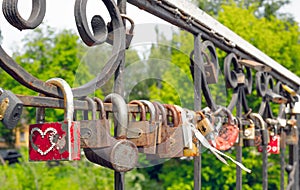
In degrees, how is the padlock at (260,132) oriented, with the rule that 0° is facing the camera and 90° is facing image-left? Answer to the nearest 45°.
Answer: approximately 45°

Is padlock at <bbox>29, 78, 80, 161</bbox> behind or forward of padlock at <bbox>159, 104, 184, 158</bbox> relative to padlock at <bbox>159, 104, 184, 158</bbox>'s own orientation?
forward

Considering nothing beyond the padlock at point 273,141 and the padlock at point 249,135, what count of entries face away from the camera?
0

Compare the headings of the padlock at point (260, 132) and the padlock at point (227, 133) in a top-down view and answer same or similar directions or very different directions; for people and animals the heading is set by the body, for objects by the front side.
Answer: same or similar directions

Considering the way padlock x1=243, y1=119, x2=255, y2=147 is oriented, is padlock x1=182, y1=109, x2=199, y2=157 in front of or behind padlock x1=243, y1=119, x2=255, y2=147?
in front

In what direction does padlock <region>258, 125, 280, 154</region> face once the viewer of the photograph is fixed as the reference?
facing the viewer

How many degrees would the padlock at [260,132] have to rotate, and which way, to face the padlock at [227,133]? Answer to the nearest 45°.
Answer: approximately 45° to its left

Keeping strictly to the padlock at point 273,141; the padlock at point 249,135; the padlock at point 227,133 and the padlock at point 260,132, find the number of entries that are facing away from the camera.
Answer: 0

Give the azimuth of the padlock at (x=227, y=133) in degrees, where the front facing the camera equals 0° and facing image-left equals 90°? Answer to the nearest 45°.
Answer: approximately 45°

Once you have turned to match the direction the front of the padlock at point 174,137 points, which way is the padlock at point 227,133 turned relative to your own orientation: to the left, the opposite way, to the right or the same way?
the same way
